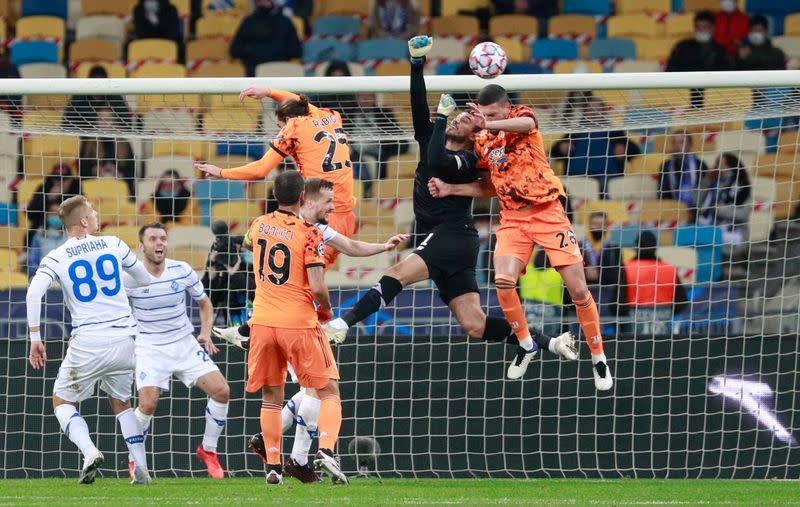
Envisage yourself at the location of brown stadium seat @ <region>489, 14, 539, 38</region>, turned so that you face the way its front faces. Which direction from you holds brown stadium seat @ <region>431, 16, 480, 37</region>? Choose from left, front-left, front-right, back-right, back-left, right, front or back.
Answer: right

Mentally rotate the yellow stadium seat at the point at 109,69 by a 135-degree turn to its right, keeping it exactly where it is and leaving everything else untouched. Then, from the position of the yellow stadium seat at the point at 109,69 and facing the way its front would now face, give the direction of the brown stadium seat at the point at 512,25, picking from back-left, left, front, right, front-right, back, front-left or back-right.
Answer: back-right

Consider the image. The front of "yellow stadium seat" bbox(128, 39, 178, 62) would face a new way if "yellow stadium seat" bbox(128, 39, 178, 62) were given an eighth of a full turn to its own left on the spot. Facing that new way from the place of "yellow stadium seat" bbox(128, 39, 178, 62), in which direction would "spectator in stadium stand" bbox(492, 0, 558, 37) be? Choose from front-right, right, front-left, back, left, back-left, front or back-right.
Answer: front-left

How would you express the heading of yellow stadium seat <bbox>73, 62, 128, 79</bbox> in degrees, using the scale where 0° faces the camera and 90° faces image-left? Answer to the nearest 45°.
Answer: approximately 0°

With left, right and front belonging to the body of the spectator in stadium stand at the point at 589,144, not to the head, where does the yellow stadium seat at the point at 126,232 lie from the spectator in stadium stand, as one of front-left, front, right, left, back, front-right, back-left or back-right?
right

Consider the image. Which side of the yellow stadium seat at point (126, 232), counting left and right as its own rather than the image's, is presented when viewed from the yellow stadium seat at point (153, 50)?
back

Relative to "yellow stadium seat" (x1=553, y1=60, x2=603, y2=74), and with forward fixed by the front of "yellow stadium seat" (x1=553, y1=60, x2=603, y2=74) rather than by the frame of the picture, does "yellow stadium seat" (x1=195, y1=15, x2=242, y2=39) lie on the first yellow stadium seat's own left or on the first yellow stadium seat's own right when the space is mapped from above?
on the first yellow stadium seat's own right
